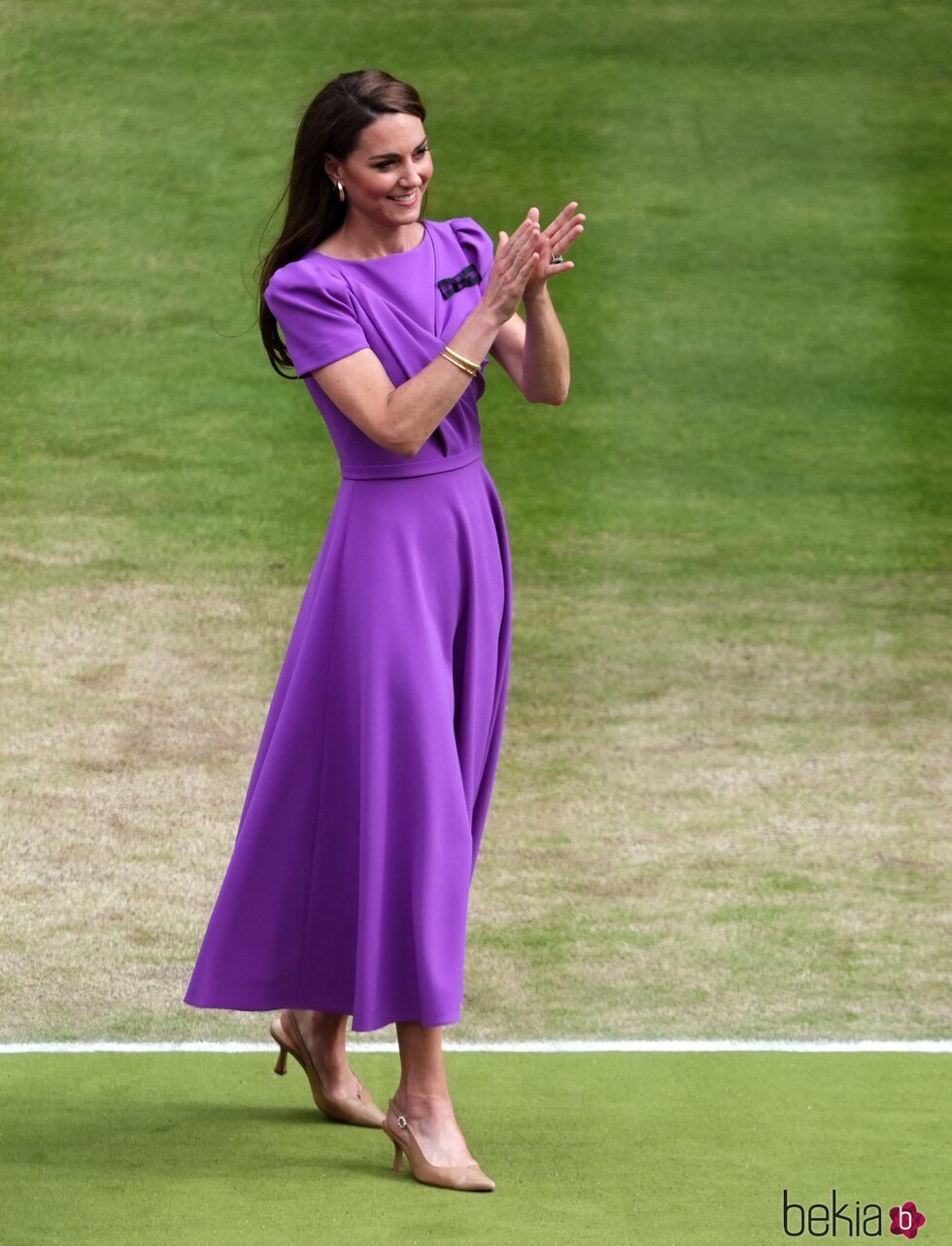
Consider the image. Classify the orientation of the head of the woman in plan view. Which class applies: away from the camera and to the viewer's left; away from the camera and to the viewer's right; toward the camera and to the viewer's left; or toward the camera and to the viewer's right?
toward the camera and to the viewer's right

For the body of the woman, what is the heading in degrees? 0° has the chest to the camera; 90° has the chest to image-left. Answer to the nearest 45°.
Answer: approximately 315°
